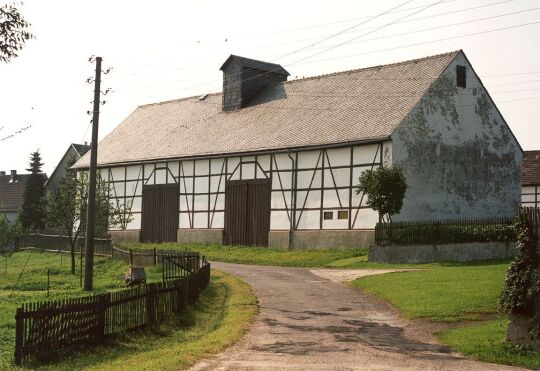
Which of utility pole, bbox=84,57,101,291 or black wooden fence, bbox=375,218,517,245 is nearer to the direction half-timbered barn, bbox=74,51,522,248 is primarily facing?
the utility pole

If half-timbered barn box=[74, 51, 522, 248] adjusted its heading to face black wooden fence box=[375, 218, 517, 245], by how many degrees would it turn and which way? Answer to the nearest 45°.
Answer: approximately 90° to its left

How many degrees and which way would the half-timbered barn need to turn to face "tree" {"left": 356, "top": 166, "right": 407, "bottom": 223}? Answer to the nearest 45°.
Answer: approximately 45° to its left

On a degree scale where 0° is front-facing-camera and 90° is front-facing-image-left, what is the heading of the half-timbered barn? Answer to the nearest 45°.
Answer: approximately 45°
